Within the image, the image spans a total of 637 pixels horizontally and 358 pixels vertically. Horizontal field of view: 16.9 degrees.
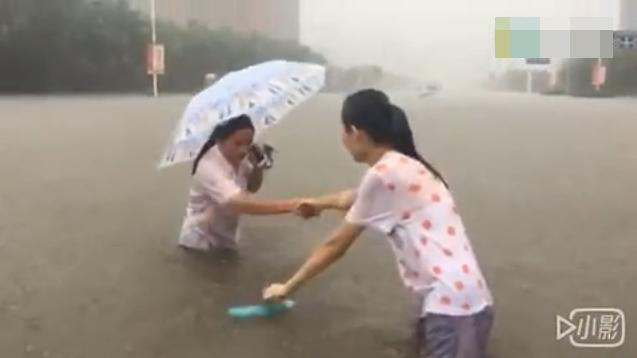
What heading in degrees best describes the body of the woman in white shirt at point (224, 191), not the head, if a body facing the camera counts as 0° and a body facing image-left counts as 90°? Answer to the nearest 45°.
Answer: approximately 315°

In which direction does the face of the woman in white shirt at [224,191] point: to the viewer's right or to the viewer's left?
to the viewer's right

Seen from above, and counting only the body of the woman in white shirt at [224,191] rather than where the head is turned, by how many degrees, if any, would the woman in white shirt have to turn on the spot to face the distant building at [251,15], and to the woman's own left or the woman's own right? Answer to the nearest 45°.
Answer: approximately 135° to the woman's own left
